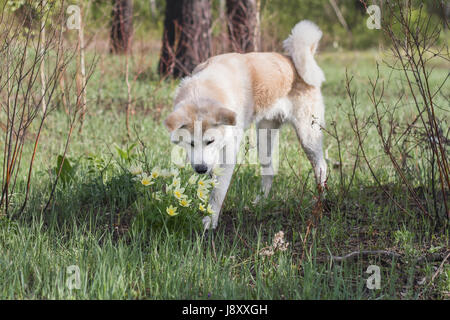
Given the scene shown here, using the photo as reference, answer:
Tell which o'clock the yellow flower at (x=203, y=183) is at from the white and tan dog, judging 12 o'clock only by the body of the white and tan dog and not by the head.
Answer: The yellow flower is roughly at 11 o'clock from the white and tan dog.

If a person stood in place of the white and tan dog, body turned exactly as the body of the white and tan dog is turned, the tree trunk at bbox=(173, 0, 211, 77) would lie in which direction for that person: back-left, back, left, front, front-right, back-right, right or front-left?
back-right

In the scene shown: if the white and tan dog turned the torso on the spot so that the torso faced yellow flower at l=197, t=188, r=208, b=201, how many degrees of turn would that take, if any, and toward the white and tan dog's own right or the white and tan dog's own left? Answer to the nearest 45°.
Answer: approximately 45° to the white and tan dog's own left

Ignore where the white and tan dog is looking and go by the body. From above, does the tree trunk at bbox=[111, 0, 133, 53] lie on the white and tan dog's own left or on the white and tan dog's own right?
on the white and tan dog's own right

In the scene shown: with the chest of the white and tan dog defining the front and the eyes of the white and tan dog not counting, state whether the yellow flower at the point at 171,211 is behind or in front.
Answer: in front

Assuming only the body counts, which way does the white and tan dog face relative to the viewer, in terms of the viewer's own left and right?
facing the viewer and to the left of the viewer

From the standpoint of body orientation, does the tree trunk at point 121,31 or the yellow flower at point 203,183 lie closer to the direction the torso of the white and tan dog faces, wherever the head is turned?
the yellow flower
